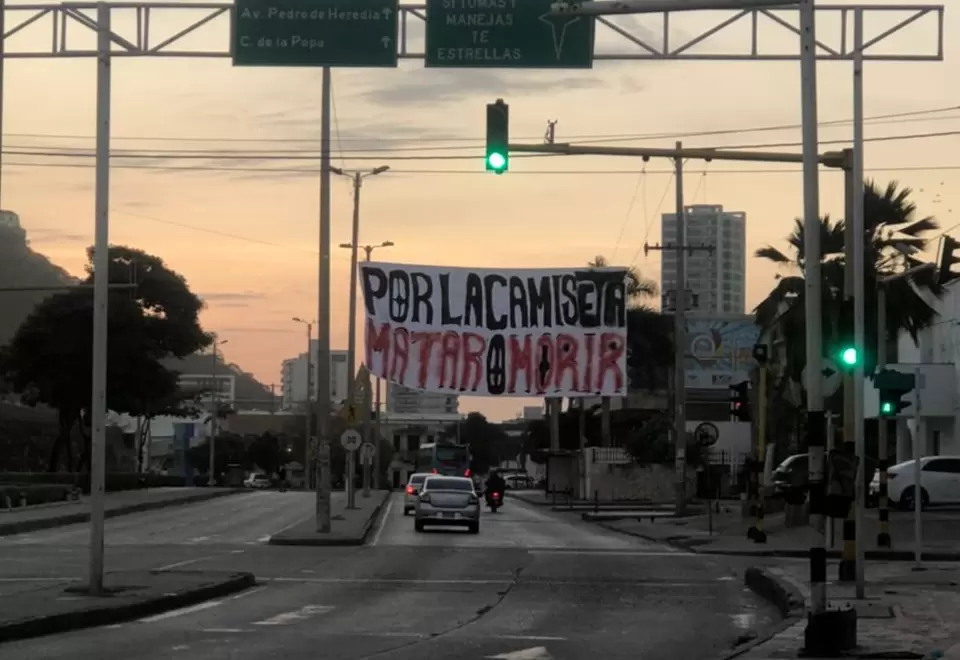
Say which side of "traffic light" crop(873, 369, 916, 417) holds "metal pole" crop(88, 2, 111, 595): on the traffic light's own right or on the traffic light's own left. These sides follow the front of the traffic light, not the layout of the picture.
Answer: on the traffic light's own right

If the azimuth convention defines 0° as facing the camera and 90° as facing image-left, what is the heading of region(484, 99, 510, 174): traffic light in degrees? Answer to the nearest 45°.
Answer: approximately 0°

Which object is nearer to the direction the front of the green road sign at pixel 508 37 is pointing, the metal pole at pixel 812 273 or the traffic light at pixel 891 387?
the metal pole

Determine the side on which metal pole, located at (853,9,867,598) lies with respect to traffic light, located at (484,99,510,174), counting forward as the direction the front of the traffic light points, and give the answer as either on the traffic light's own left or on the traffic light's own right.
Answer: on the traffic light's own left

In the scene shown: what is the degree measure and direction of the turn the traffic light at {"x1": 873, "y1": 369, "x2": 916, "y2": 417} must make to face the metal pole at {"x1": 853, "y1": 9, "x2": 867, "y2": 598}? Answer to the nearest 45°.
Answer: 0° — it already faces it

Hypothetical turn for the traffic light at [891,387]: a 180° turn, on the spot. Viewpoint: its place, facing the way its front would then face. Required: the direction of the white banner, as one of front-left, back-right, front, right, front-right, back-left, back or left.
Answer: front-left

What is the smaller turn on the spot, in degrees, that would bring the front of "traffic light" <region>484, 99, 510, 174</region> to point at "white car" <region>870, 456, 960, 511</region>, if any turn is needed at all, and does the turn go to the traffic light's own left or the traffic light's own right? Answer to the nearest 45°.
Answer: approximately 135° to the traffic light's own left

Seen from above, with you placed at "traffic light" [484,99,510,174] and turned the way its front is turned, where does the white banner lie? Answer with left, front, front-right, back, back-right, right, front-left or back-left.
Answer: back

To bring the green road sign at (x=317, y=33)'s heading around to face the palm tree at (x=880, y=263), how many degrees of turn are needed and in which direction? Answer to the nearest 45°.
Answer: approximately 135° to its left
